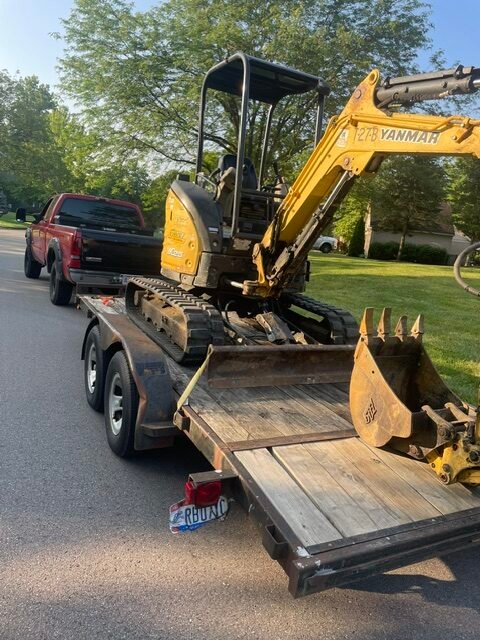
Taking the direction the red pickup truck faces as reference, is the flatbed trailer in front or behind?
behind

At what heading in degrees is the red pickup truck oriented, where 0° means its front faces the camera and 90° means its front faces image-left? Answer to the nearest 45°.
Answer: approximately 135°

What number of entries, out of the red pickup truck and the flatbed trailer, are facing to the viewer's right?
0

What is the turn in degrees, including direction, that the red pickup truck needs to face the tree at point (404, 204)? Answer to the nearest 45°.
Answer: approximately 90° to its right

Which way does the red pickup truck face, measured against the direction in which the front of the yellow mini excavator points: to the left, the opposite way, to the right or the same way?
the opposite way

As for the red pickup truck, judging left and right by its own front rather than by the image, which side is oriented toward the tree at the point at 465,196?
right

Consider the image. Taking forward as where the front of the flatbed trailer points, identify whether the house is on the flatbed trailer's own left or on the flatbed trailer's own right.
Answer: on the flatbed trailer's own right

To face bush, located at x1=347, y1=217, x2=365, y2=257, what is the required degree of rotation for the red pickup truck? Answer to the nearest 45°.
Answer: approximately 90° to its right

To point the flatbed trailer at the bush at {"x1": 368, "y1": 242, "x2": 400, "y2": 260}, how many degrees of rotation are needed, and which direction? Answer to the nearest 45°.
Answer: approximately 45° to its right

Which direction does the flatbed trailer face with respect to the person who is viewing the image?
facing away from the viewer and to the left of the viewer

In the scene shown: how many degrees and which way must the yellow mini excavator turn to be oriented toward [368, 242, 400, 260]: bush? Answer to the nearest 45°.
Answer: approximately 135° to its left

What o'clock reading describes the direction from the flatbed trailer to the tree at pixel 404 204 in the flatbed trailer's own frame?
The tree is roughly at 2 o'clock from the flatbed trailer.
